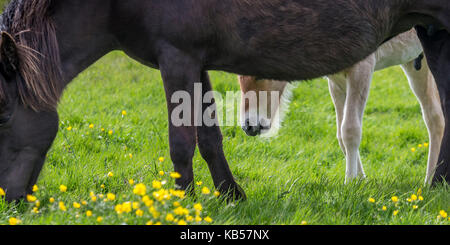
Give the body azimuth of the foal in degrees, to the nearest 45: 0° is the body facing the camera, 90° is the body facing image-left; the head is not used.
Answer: approximately 90°

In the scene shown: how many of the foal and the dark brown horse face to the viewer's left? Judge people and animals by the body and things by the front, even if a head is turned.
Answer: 2

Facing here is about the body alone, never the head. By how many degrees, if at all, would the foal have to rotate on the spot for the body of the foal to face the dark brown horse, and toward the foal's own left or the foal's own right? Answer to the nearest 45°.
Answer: approximately 45° to the foal's own left

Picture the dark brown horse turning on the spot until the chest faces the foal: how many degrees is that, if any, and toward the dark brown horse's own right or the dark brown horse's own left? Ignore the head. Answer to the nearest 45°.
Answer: approximately 135° to the dark brown horse's own right

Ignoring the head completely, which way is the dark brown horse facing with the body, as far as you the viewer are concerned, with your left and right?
facing to the left of the viewer
